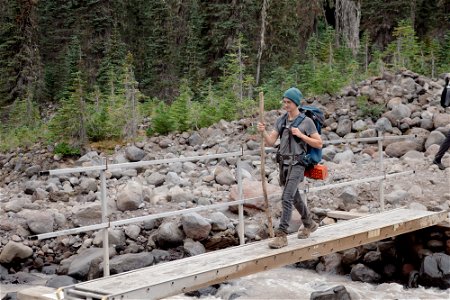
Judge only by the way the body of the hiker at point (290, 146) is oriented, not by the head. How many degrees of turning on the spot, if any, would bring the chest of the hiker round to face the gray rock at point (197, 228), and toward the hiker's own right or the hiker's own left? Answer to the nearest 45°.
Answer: approximately 90° to the hiker's own right

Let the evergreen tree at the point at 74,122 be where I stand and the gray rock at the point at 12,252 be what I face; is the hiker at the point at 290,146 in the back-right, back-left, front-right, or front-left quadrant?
front-left

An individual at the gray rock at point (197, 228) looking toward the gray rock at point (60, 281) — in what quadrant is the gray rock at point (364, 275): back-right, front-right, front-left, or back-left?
back-left

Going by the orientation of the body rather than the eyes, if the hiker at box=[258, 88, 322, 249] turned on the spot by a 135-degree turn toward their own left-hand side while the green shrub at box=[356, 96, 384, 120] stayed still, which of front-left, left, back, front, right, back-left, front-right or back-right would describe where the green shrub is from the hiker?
left

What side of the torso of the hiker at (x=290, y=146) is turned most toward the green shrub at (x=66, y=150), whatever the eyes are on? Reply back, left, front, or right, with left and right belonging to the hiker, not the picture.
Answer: right

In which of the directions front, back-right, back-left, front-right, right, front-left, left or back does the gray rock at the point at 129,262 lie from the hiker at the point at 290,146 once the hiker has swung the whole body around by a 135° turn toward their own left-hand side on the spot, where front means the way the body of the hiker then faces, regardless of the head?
back-left

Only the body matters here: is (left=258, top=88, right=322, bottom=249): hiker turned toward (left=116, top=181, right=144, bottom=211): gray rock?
no

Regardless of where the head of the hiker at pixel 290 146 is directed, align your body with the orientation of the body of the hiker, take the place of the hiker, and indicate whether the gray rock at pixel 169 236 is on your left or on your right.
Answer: on your right

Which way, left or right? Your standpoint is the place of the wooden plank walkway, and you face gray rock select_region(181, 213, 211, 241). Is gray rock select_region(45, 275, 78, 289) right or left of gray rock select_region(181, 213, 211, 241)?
left

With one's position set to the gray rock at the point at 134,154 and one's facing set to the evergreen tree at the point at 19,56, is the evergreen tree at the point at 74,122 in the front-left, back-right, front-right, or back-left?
front-left

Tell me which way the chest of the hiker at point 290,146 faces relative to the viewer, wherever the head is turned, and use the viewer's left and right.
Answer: facing the viewer and to the left of the viewer
